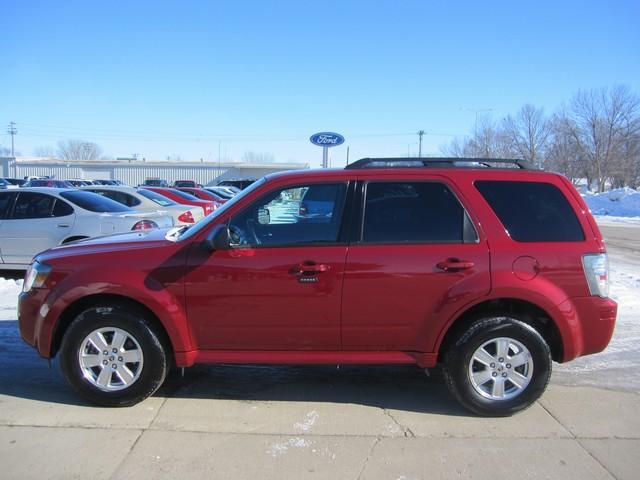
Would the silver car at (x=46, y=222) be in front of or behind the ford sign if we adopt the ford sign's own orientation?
in front

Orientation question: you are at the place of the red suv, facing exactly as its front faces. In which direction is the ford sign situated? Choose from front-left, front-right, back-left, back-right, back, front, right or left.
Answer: right

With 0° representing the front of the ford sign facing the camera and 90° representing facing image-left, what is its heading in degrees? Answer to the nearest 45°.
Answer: approximately 0°

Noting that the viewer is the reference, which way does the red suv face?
facing to the left of the viewer

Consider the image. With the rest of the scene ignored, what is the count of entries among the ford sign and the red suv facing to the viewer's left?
1

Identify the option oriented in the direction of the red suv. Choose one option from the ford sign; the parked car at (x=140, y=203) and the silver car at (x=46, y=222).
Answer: the ford sign

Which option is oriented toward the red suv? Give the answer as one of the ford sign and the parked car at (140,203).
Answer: the ford sign

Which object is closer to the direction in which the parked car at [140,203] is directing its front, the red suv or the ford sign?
the ford sign

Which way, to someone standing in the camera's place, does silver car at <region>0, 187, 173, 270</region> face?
facing away from the viewer and to the left of the viewer

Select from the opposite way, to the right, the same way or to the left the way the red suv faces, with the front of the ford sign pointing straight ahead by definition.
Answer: to the right

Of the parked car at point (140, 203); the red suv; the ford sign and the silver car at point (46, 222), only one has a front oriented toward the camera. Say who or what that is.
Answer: the ford sign

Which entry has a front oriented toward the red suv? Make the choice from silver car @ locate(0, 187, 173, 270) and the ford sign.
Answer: the ford sign

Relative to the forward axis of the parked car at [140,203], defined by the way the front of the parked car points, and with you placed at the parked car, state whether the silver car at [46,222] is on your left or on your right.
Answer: on your left

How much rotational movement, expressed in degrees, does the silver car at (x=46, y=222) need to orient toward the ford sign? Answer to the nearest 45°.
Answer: approximately 90° to its right
